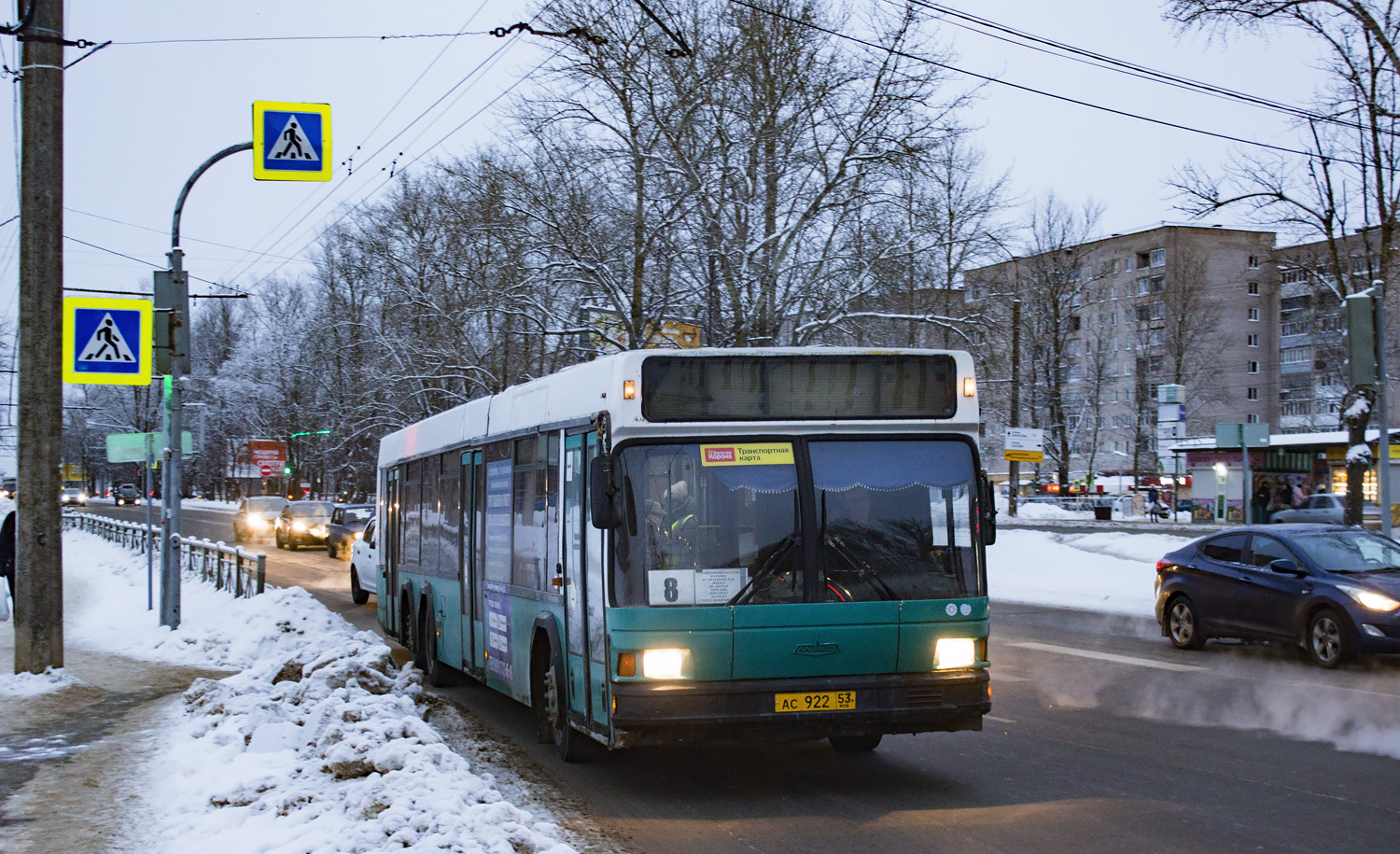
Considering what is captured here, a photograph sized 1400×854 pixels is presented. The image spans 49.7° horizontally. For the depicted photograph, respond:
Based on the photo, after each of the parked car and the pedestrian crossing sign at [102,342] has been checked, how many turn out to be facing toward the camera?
1

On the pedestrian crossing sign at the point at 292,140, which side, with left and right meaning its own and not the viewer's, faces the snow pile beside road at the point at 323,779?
front

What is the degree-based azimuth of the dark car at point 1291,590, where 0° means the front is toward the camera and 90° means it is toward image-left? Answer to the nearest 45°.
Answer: approximately 315°

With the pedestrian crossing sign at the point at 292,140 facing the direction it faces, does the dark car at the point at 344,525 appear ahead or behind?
behind

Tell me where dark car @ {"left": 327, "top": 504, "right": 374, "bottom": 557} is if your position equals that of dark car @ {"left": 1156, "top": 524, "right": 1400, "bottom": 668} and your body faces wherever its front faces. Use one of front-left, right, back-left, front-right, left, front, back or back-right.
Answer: back

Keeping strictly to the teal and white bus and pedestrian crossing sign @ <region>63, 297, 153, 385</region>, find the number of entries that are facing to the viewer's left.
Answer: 0

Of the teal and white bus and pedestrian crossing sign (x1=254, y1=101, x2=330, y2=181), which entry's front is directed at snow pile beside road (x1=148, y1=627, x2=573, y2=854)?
the pedestrian crossing sign

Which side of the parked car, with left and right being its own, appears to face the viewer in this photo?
left

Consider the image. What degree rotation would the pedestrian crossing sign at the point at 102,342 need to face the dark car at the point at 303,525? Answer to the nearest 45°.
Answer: approximately 180°
